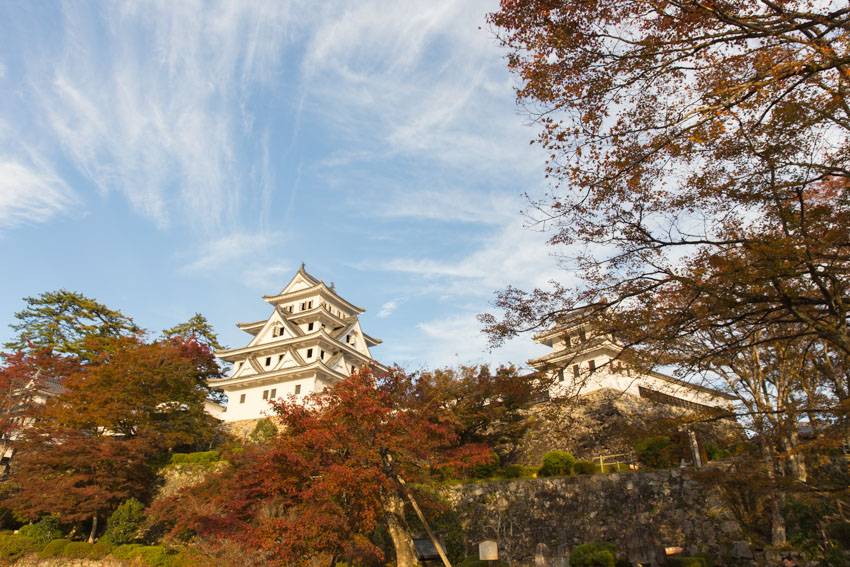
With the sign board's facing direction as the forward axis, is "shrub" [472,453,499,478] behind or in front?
behind

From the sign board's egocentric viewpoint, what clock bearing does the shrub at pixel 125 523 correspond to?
The shrub is roughly at 4 o'clock from the sign board.

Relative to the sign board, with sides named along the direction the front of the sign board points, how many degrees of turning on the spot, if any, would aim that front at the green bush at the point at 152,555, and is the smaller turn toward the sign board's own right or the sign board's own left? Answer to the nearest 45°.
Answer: approximately 135° to the sign board's own right

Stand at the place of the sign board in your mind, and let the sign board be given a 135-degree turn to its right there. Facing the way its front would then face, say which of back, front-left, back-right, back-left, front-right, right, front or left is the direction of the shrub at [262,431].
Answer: front

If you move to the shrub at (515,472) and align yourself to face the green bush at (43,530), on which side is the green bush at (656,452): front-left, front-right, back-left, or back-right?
back-left

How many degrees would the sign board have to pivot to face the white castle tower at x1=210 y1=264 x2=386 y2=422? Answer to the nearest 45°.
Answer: approximately 135° to its right

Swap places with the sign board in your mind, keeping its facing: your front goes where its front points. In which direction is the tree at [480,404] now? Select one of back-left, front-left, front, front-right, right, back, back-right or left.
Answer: back

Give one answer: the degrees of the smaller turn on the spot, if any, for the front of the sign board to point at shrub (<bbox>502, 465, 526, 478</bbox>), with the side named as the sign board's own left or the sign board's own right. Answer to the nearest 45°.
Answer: approximately 180°

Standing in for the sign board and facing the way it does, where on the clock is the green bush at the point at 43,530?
The green bush is roughly at 4 o'clock from the sign board.

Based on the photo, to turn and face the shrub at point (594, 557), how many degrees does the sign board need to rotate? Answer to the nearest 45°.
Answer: approximately 90° to its left

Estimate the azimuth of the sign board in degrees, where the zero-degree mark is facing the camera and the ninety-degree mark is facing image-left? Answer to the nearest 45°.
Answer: approximately 0°
